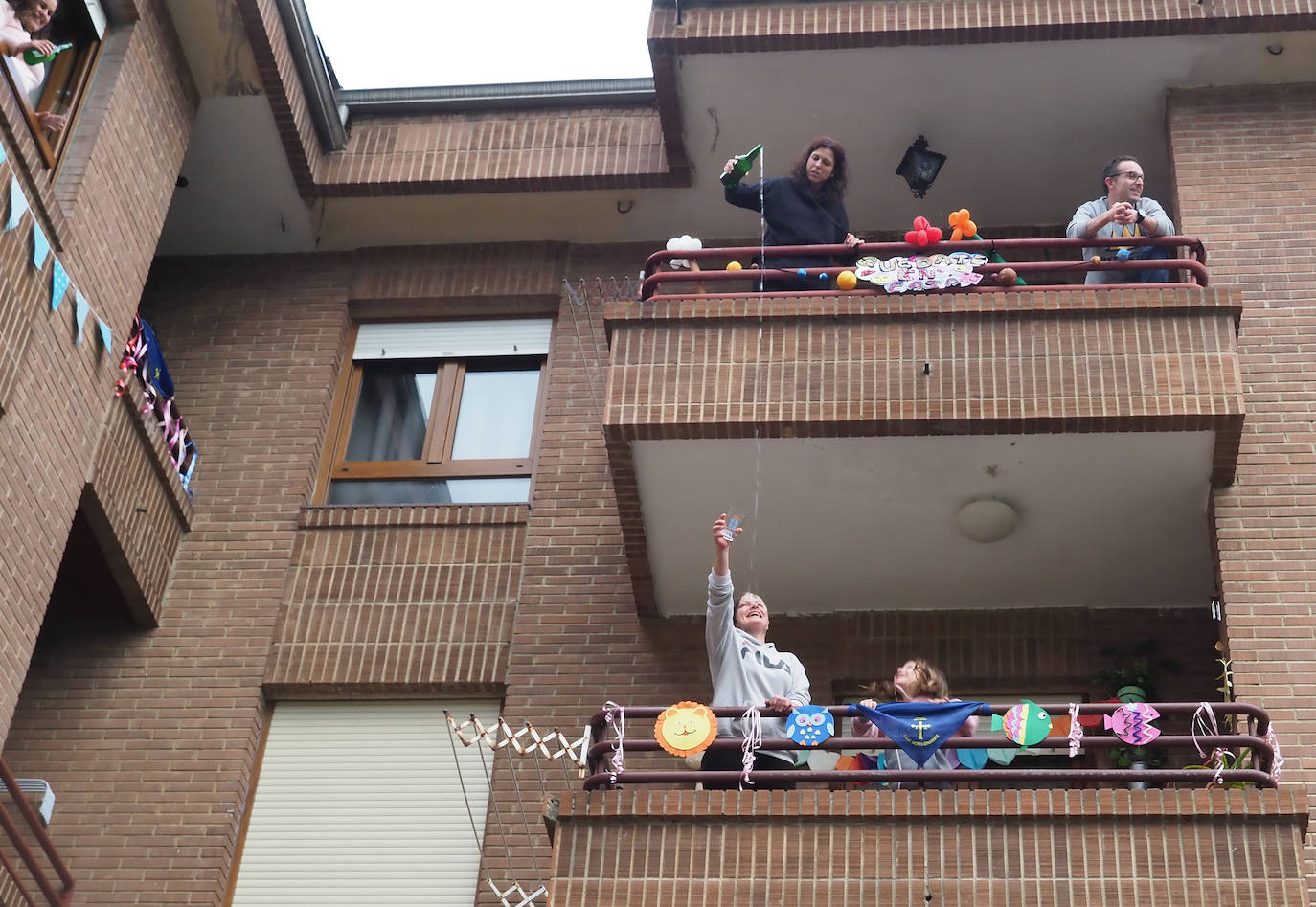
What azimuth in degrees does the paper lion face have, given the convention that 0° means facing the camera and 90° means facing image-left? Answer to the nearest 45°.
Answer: approximately 0°

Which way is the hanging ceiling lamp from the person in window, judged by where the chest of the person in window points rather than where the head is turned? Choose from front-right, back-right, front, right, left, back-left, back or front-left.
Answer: front-left

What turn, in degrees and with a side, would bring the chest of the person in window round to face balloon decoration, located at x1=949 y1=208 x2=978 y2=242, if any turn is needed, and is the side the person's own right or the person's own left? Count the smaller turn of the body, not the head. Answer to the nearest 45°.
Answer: approximately 45° to the person's own left

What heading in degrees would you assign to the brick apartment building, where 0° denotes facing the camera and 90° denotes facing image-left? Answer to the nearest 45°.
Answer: approximately 0°

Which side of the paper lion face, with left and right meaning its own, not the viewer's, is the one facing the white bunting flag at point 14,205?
right
